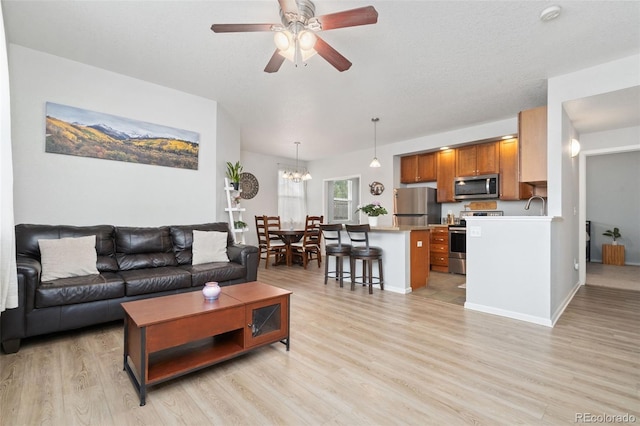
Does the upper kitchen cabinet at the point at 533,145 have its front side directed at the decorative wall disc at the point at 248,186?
yes

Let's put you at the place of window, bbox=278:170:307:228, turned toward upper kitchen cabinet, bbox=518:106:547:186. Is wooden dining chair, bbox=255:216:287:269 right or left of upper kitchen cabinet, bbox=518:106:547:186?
right

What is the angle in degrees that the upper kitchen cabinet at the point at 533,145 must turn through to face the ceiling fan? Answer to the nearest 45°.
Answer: approximately 45° to its left

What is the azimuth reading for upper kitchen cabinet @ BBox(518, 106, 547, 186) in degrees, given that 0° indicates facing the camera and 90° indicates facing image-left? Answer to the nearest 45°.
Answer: approximately 90°

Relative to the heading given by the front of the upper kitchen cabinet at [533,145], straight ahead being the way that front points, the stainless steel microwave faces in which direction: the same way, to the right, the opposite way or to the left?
to the left

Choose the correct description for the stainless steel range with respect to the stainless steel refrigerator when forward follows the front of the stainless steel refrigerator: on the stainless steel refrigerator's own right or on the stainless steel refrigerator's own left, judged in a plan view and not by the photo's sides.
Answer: on the stainless steel refrigerator's own left

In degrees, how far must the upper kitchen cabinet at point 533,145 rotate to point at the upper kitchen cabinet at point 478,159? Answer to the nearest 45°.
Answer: approximately 45° to its right

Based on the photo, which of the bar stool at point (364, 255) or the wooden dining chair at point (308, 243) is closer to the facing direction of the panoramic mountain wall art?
the bar stool
